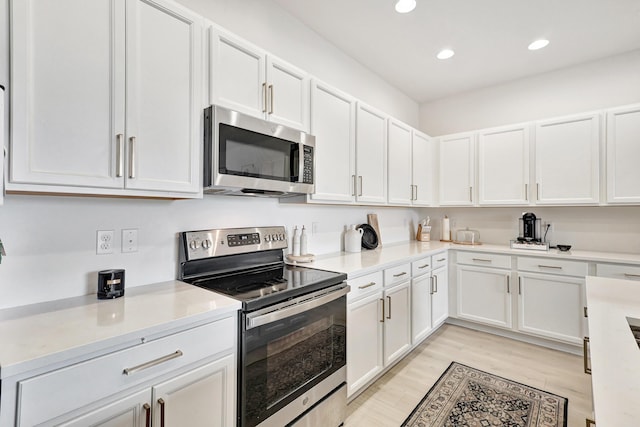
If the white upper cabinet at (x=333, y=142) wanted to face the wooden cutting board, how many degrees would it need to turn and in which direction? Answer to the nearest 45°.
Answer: approximately 90° to its left

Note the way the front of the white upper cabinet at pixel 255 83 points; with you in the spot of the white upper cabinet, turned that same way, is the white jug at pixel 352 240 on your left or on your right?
on your left

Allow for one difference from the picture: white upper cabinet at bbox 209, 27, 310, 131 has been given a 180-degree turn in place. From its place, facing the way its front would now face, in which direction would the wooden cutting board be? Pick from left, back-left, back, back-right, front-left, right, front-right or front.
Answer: right

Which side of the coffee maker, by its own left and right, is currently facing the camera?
front

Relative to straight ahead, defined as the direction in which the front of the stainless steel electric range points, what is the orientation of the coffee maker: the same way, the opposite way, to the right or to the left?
to the right

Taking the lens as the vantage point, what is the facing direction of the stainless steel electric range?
facing the viewer and to the right of the viewer

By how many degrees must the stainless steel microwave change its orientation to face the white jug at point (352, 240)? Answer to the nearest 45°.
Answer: approximately 90° to its left

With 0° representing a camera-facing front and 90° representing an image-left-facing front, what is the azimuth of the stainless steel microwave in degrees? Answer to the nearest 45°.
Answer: approximately 315°

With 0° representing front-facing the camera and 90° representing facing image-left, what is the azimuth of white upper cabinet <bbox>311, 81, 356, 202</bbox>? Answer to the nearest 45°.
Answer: approximately 315°

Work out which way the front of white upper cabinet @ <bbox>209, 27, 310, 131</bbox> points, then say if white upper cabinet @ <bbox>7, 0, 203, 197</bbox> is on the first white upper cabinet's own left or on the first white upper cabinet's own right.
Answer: on the first white upper cabinet's own right

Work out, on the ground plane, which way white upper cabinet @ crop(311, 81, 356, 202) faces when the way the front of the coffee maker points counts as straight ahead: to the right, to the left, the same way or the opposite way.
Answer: to the left
